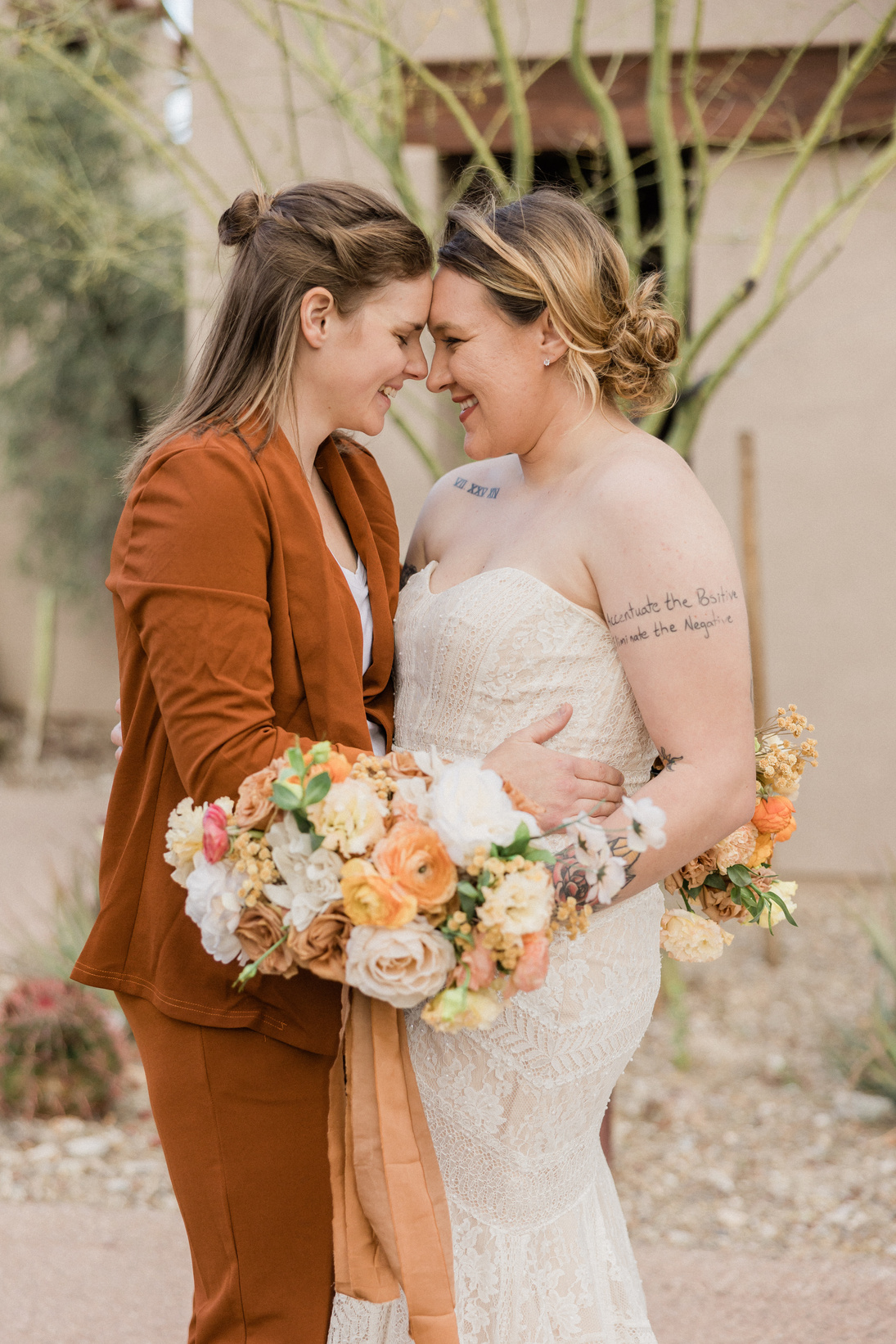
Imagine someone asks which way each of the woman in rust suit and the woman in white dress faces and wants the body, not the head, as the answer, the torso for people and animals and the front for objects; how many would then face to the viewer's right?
1

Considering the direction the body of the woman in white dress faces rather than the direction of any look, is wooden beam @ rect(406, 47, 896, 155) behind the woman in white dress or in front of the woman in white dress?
behind

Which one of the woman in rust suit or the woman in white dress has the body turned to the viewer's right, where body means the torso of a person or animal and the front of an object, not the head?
the woman in rust suit

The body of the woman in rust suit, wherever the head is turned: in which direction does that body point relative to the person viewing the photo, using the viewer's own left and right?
facing to the right of the viewer

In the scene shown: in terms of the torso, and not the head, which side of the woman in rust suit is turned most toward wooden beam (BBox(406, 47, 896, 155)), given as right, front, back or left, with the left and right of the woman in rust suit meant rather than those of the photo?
left

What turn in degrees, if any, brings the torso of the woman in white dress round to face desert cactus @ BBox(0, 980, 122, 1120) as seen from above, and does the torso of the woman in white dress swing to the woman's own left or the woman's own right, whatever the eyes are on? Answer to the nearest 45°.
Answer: approximately 90° to the woman's own right

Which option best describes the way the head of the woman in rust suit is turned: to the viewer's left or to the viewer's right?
to the viewer's right

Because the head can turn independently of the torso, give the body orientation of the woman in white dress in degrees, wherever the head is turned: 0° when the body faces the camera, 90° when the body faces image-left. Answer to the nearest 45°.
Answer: approximately 45°
